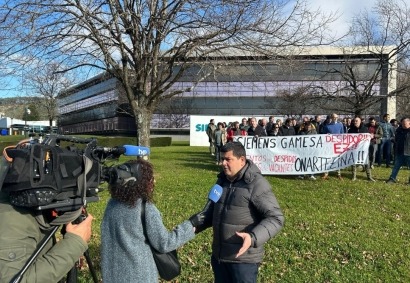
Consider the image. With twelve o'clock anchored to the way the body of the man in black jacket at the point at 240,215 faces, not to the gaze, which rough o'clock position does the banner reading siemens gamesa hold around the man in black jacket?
The banner reading siemens gamesa is roughly at 5 o'clock from the man in black jacket.

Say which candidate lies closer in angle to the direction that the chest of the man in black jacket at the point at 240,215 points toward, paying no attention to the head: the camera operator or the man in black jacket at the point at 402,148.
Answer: the camera operator

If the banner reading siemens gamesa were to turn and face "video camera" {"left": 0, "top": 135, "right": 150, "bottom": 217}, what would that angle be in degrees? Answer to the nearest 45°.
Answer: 0° — it already faces it

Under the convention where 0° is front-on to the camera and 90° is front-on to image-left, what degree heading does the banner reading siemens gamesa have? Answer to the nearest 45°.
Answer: approximately 0°

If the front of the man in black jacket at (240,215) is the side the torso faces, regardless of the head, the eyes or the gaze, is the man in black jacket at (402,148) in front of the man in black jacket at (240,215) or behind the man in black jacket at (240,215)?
behind

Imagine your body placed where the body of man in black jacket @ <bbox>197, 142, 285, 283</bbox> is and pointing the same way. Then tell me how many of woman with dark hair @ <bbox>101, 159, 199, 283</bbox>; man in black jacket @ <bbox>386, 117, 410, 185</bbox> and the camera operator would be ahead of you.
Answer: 2

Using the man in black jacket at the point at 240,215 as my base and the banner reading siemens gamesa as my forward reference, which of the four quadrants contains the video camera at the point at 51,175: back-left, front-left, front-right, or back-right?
back-left

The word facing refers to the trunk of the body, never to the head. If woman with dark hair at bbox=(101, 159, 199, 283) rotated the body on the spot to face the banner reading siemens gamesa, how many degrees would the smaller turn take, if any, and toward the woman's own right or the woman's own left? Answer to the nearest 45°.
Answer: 0° — they already face it

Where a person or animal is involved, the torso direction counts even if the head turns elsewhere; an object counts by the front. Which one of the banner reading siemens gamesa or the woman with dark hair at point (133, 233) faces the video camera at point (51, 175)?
the banner reading siemens gamesa

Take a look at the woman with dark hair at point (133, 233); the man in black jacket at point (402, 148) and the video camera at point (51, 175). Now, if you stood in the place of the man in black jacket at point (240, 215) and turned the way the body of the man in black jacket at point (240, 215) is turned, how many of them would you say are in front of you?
2

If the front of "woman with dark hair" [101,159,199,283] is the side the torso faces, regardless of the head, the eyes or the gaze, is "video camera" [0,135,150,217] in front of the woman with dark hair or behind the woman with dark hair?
behind

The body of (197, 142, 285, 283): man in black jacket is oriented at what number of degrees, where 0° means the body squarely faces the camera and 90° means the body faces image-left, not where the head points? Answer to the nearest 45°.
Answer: approximately 45°
